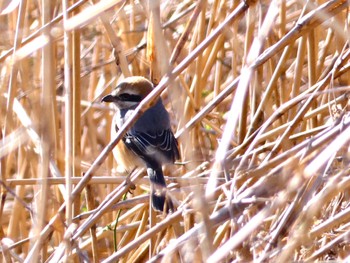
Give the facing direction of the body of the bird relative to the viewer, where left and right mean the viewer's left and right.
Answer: facing away from the viewer and to the left of the viewer
